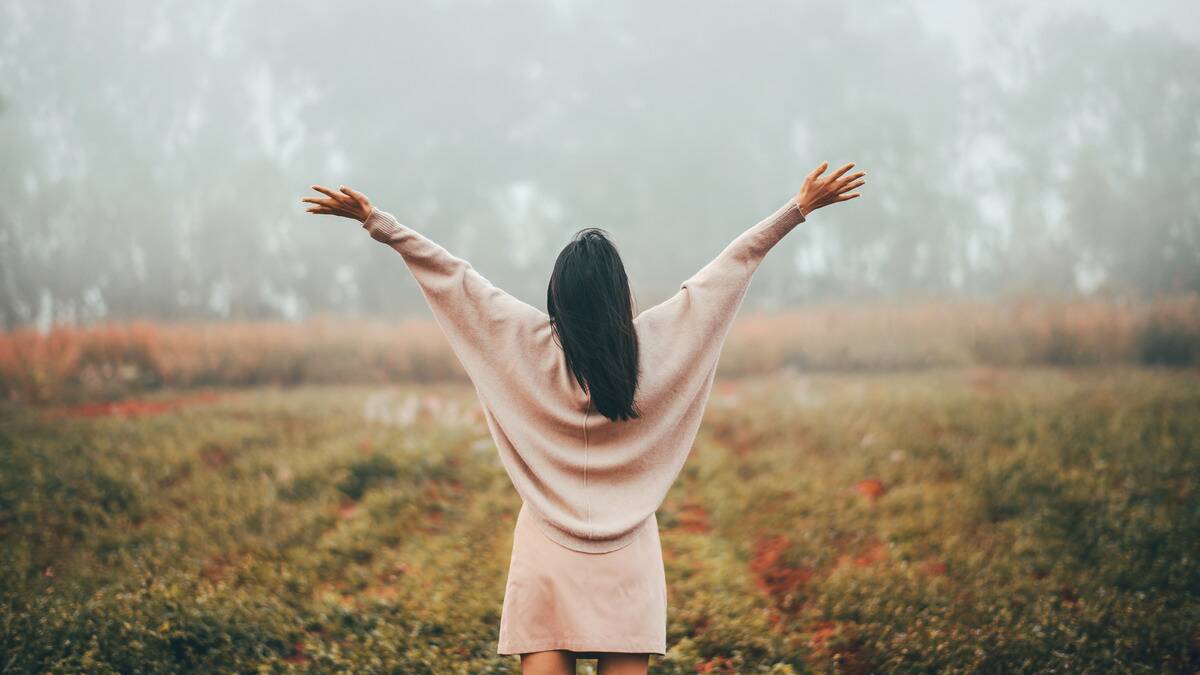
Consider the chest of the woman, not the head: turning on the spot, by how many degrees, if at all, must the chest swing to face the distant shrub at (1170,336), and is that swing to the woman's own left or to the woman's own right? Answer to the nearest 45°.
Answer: approximately 45° to the woman's own right

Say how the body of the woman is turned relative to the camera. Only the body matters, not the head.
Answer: away from the camera

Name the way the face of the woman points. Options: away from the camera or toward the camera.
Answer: away from the camera
